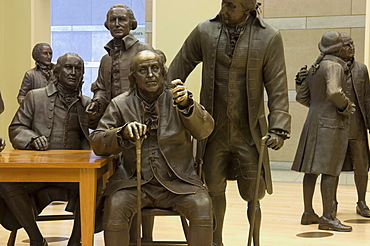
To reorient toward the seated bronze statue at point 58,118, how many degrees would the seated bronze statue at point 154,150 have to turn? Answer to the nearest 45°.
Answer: approximately 135° to its right

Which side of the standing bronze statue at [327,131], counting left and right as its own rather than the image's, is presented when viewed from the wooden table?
back

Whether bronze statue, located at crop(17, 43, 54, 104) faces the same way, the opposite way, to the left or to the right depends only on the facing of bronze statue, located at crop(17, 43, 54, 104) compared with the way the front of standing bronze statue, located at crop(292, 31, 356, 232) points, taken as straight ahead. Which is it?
to the right

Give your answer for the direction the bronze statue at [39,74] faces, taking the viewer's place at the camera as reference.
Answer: facing the viewer and to the right of the viewer

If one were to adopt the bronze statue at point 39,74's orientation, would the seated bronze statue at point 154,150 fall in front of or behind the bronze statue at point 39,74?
in front

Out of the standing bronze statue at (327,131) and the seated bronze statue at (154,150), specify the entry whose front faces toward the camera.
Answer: the seated bronze statue

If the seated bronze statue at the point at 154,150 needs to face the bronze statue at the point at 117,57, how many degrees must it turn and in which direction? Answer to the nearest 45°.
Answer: approximately 180°

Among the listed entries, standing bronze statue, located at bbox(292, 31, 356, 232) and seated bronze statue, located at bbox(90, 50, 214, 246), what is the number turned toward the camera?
1

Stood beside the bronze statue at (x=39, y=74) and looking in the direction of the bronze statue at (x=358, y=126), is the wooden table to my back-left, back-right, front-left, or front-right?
front-right

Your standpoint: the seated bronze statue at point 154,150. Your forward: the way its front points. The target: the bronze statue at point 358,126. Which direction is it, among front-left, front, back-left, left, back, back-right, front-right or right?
back-left

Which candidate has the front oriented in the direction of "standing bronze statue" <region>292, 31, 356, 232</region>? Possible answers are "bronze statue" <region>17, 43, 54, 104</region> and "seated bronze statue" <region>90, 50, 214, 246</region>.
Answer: the bronze statue

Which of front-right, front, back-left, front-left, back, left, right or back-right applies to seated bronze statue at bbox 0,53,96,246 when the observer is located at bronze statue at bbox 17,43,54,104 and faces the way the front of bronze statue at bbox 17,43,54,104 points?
front-right

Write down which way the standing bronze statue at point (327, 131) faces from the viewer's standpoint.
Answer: facing away from the viewer and to the right of the viewer

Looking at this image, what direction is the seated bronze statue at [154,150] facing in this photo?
toward the camera

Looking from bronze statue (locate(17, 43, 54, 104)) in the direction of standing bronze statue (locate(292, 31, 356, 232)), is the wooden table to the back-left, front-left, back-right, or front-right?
front-right
